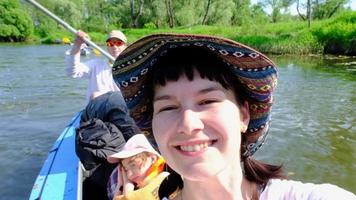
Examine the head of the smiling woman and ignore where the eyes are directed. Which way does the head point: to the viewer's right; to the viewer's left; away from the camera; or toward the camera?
toward the camera

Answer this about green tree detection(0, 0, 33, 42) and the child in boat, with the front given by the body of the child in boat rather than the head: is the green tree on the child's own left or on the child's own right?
on the child's own right

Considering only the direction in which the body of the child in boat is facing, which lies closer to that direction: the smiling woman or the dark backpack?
the smiling woman

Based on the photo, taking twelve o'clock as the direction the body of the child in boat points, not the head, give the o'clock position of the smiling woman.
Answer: The smiling woman is roughly at 10 o'clock from the child in boat.

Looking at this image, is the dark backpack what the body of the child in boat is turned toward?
no

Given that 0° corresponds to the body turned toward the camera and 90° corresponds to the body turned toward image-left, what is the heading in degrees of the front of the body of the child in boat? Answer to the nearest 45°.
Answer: approximately 45°
